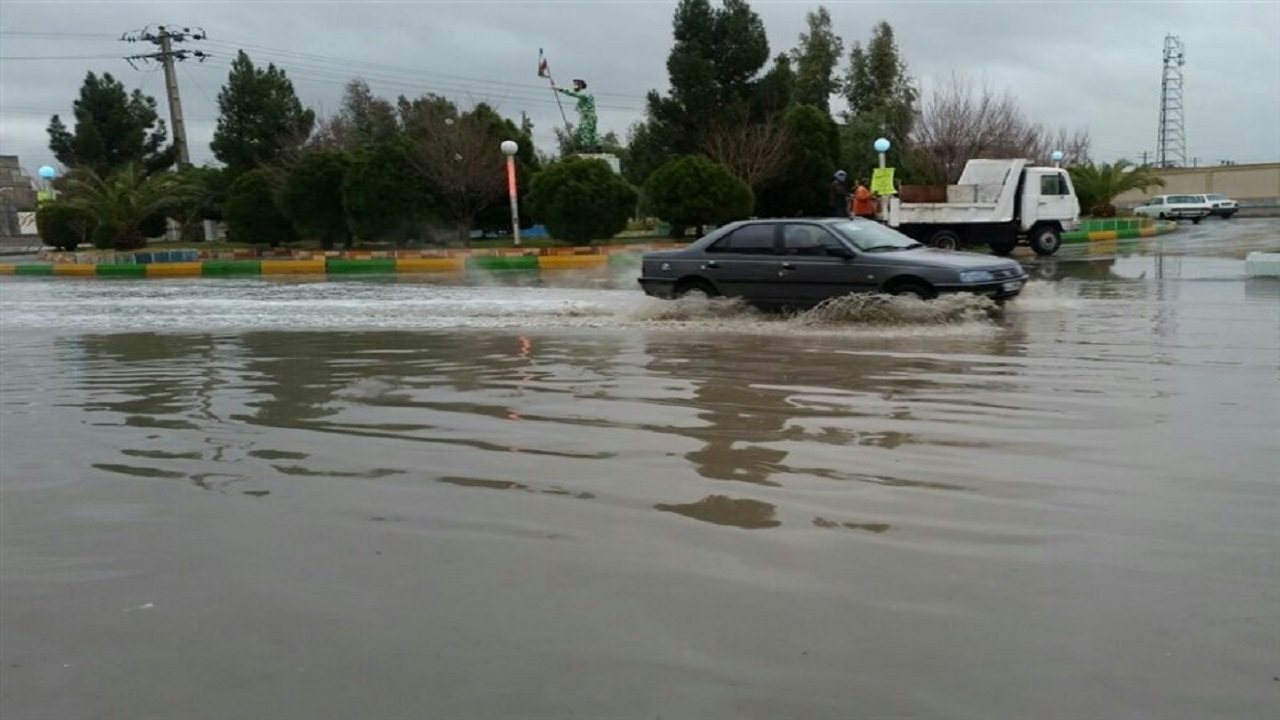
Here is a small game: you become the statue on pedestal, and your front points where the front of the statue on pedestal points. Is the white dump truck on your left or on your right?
on your left

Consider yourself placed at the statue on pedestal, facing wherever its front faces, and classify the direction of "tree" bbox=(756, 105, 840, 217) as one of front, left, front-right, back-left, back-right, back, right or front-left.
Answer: back-left

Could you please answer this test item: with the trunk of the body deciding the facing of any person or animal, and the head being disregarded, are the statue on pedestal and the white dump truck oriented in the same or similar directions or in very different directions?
very different directions

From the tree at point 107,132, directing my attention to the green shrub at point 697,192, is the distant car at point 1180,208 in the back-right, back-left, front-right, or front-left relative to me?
front-left

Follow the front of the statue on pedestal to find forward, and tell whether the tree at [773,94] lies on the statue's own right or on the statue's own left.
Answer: on the statue's own left

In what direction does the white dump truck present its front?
to the viewer's right

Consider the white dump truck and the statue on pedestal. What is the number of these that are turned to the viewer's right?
1

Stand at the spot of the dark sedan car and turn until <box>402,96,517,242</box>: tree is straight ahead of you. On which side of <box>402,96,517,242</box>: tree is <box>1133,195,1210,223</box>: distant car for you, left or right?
right

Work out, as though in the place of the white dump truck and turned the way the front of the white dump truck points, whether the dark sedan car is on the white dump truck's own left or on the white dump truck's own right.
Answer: on the white dump truck's own right

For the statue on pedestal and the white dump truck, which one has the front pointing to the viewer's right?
the white dump truck

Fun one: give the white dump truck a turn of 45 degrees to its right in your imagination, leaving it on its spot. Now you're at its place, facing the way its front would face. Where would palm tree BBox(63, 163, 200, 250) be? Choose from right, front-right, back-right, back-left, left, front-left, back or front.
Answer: back-right

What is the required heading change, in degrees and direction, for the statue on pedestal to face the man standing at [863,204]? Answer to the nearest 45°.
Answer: approximately 90° to its left

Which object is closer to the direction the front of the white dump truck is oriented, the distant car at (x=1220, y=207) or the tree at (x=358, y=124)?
the distant car

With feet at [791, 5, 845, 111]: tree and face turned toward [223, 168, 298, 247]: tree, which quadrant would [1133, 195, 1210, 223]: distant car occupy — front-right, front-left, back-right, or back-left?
back-left

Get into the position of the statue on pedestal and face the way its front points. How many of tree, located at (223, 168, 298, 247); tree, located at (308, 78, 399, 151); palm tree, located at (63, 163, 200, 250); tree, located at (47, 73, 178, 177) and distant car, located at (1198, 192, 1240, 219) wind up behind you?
1
